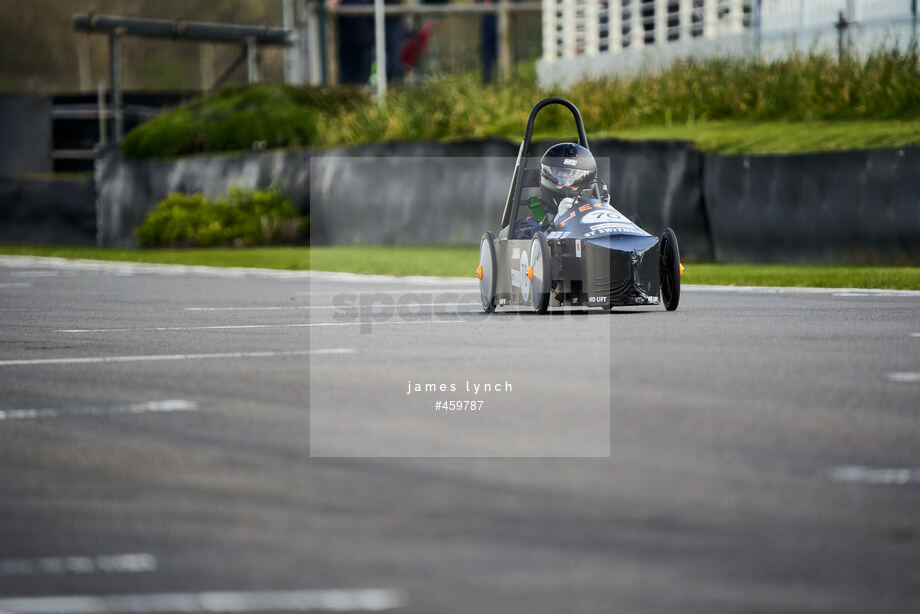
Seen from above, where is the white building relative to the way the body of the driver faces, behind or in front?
behind

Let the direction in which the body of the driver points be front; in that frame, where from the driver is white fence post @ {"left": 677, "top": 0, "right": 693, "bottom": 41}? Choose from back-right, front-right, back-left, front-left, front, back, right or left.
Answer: back

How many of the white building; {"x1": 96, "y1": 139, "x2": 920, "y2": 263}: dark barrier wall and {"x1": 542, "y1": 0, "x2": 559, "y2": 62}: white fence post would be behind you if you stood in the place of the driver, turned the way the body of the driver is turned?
3

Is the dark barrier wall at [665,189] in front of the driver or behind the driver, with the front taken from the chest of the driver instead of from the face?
behind

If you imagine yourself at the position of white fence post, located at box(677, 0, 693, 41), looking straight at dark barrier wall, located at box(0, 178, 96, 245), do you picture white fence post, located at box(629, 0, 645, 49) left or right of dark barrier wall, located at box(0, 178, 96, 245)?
right

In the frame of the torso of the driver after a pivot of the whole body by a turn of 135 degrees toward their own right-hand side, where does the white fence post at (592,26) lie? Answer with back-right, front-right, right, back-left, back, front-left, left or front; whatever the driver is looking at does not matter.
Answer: front-right

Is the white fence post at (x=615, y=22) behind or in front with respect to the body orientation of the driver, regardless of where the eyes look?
behind

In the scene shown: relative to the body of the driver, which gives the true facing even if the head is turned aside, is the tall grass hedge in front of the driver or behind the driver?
behind

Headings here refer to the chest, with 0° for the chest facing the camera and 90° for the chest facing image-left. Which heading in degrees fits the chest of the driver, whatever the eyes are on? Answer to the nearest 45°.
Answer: approximately 0°

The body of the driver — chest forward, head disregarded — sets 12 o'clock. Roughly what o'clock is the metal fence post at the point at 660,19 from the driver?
The metal fence post is roughly at 6 o'clock from the driver.

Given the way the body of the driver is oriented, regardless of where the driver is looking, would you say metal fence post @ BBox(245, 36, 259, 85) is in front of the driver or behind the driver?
behind

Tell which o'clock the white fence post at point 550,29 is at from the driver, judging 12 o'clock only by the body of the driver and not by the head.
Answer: The white fence post is roughly at 6 o'clock from the driver.

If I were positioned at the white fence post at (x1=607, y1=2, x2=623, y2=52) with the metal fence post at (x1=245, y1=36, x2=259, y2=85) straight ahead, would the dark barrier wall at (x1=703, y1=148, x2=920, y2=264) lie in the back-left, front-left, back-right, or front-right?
back-left

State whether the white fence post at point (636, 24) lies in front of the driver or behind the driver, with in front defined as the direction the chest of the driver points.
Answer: behind
